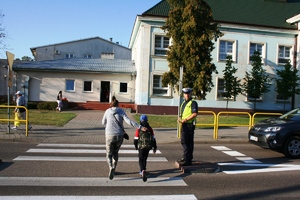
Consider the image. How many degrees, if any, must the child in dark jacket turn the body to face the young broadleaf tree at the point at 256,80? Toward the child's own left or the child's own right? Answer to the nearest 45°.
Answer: approximately 45° to the child's own right

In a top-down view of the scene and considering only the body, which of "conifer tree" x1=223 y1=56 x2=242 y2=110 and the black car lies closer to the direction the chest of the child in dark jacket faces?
the conifer tree

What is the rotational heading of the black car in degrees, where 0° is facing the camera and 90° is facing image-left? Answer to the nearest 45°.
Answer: approximately 45°

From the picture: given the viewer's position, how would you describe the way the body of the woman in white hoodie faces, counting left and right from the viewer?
facing away from the viewer

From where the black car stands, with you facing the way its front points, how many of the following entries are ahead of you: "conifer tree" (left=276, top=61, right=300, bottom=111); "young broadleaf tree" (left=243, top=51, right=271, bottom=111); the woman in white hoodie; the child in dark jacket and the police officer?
3

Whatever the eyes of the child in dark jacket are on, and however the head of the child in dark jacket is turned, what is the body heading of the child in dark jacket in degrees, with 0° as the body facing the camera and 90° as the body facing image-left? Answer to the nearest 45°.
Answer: approximately 180°

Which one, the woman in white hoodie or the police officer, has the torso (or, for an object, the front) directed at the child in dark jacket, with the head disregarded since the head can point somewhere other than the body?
the police officer

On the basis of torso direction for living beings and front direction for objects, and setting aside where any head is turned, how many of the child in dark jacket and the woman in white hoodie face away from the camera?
2

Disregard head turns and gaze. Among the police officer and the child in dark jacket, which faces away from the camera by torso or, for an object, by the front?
the child in dark jacket

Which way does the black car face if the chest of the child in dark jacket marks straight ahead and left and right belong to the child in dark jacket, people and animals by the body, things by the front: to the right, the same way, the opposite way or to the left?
to the left

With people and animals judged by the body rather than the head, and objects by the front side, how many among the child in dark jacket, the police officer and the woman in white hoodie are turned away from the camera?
2

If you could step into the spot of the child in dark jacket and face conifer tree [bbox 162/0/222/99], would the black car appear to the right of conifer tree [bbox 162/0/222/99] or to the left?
right
